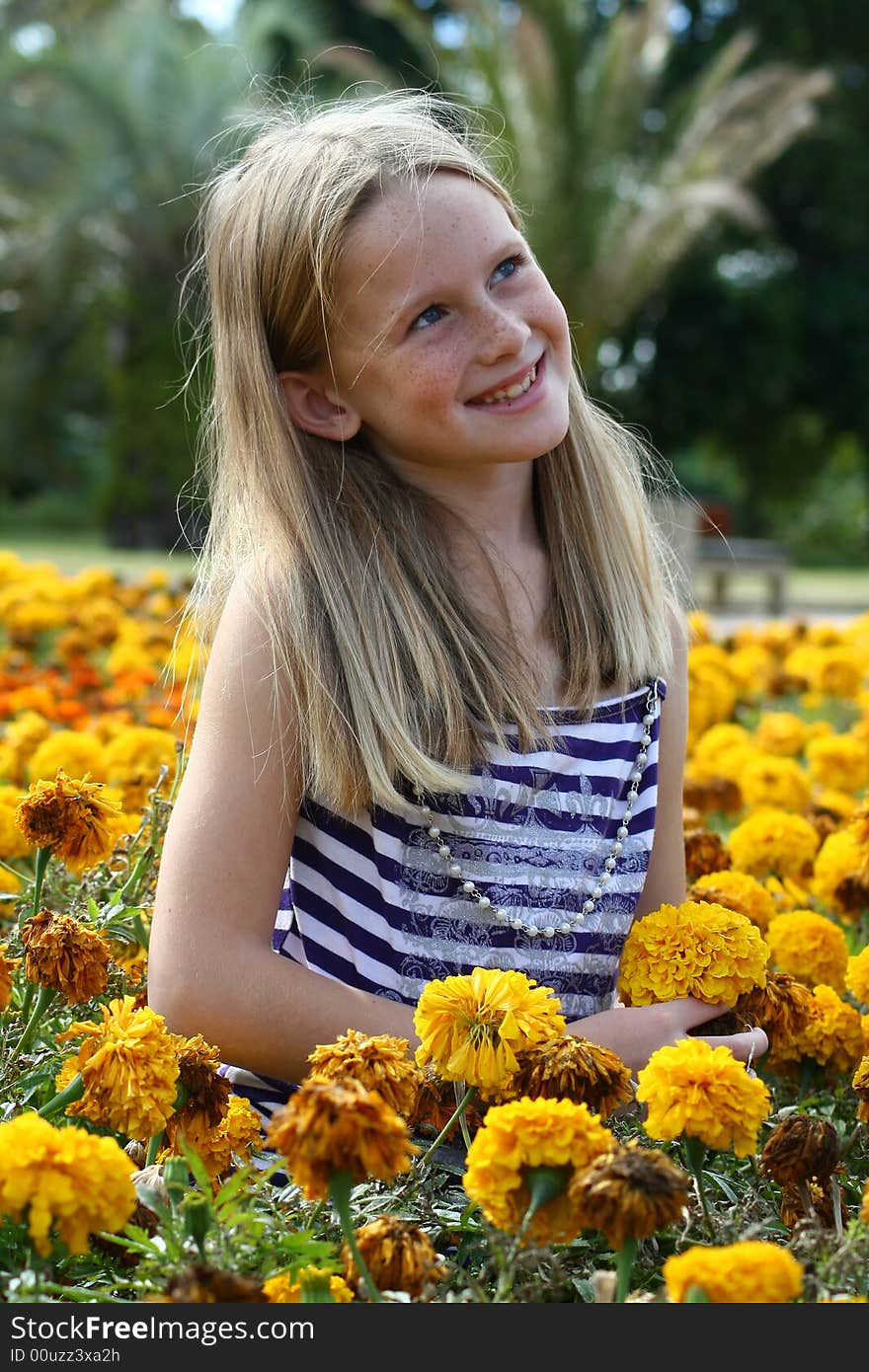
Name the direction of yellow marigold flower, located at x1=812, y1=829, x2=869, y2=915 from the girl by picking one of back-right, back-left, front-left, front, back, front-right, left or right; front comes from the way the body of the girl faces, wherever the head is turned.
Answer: left

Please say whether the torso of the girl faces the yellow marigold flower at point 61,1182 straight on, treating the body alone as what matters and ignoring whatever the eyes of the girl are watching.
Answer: no

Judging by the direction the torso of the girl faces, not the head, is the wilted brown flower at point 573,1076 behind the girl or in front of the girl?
in front

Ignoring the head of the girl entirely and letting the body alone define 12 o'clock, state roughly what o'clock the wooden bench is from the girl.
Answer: The wooden bench is roughly at 8 o'clock from the girl.

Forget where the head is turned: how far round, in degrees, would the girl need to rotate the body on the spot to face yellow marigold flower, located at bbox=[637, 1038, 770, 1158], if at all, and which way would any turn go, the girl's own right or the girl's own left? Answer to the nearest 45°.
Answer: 0° — they already face it

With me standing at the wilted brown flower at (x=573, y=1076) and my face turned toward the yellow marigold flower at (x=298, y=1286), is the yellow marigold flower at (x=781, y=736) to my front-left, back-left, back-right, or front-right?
back-right

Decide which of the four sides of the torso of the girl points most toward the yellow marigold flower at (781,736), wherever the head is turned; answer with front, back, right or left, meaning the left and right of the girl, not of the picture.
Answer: left

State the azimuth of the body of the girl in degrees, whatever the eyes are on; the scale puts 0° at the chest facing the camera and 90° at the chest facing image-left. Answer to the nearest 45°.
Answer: approximately 315°

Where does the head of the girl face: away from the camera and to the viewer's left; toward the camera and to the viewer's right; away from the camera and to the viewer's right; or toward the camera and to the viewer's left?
toward the camera and to the viewer's right

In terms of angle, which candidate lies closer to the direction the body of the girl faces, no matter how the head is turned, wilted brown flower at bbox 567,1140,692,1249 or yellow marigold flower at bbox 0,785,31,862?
the wilted brown flower

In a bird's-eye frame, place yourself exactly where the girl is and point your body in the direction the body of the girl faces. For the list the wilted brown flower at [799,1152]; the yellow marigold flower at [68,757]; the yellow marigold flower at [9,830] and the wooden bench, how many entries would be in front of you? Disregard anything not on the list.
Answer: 1

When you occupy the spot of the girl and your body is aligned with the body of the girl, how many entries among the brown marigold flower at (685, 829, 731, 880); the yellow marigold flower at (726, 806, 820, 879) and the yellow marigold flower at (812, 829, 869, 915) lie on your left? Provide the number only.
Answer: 3

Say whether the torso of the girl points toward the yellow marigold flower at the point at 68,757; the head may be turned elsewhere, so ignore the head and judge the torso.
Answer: no

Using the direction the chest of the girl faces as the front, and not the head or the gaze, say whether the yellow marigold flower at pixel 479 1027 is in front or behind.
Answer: in front

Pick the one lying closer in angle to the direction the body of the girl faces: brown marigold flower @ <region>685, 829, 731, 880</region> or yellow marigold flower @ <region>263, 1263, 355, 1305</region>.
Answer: the yellow marigold flower
